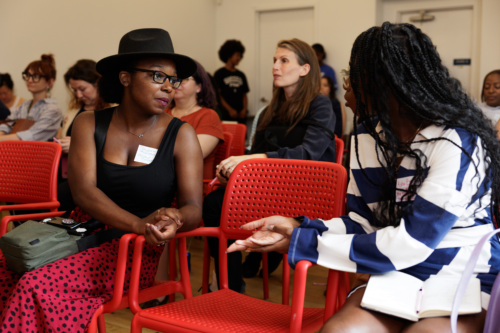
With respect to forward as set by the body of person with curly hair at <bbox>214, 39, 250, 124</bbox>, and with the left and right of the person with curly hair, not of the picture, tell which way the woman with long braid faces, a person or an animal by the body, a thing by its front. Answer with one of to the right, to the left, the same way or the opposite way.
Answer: to the right

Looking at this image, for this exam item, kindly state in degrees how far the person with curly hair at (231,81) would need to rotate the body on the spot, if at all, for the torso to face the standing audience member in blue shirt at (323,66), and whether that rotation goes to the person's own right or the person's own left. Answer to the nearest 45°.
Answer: approximately 45° to the person's own left

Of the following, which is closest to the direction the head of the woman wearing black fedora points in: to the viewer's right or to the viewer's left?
to the viewer's right

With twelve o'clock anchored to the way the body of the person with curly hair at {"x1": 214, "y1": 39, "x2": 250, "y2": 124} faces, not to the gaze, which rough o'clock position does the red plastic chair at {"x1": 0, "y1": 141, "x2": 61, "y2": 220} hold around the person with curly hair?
The red plastic chair is roughly at 2 o'clock from the person with curly hair.

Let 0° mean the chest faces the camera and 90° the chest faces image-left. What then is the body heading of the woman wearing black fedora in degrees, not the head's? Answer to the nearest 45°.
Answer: approximately 0°
